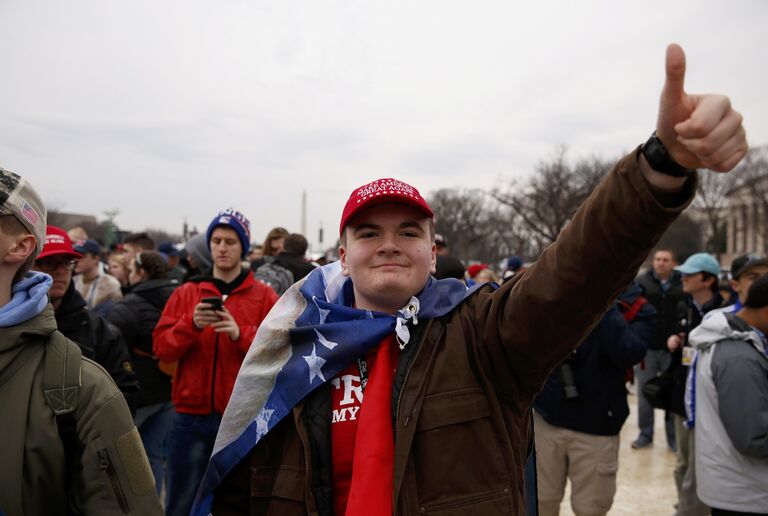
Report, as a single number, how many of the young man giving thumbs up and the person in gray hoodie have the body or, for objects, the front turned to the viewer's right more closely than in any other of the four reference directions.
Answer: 1

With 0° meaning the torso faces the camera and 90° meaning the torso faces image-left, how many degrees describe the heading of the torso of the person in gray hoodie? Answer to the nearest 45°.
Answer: approximately 270°

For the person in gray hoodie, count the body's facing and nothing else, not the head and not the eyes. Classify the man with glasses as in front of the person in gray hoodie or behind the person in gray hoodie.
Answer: behind

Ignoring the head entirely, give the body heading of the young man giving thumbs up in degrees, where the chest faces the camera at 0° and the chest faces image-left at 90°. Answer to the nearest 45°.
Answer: approximately 0°

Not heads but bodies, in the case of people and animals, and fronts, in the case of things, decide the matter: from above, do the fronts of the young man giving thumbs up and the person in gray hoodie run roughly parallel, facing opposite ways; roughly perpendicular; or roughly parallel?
roughly perpendicular

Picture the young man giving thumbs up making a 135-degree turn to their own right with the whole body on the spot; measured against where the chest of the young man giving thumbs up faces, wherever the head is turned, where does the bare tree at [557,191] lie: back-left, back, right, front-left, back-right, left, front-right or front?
front-right

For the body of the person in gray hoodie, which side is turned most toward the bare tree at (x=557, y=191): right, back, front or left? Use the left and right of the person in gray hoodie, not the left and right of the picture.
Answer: left

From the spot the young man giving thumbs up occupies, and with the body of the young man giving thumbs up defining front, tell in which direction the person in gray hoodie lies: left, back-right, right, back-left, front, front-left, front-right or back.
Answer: back-left
